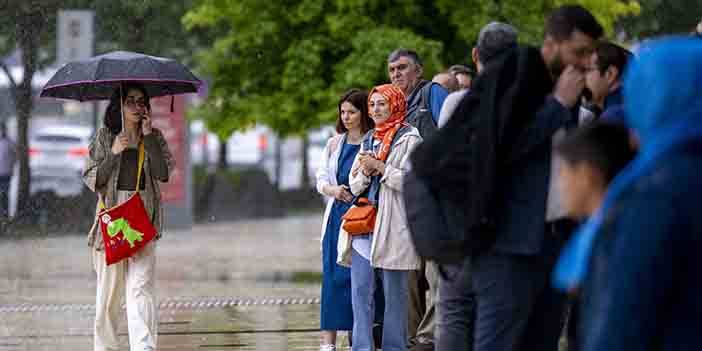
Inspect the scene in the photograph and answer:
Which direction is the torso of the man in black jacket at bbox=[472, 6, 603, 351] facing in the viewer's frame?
to the viewer's right

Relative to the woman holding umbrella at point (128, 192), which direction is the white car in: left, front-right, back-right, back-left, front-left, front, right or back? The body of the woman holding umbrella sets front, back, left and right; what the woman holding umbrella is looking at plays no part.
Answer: back

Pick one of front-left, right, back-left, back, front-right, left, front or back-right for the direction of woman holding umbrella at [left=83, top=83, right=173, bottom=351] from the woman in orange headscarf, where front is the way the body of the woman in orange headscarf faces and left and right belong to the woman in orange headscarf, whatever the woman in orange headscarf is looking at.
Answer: front-right

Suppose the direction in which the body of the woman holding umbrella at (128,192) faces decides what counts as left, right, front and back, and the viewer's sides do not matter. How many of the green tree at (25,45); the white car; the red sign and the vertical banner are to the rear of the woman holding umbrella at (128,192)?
4
